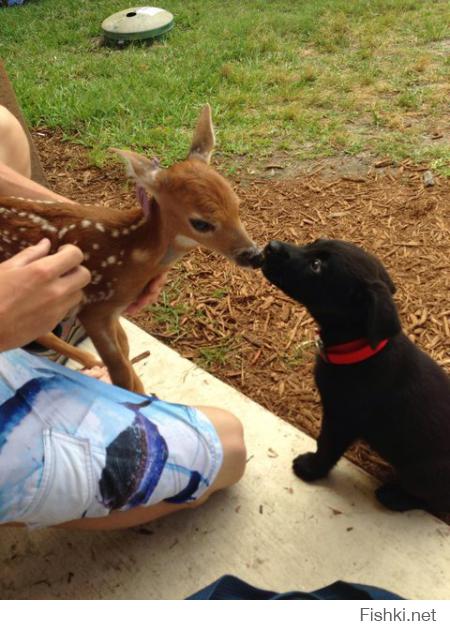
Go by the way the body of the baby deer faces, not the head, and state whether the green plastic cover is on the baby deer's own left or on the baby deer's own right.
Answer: on the baby deer's own left

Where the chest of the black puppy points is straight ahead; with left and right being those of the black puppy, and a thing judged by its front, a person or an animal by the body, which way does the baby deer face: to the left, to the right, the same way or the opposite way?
the opposite way

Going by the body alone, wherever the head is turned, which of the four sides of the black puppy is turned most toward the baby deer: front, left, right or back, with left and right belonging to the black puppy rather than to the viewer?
front

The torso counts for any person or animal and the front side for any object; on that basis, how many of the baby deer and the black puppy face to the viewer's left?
1

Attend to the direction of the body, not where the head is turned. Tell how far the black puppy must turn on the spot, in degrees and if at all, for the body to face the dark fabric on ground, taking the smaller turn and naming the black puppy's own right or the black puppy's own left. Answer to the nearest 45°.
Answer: approximately 90° to the black puppy's own left

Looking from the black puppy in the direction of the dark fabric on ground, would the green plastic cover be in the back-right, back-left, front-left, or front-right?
back-right

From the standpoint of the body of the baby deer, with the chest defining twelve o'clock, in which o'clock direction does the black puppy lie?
The black puppy is roughly at 1 o'clock from the baby deer.

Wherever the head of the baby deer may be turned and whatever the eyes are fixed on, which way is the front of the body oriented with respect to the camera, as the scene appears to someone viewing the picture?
to the viewer's right

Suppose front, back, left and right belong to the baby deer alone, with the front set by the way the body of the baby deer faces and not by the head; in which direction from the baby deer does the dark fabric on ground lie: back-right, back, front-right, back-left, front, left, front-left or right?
right

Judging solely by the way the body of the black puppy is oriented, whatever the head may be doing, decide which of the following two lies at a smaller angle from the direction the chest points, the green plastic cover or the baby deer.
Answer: the baby deer

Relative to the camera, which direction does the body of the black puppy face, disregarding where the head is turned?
to the viewer's left

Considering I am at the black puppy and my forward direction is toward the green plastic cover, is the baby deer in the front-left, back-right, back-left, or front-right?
front-left
